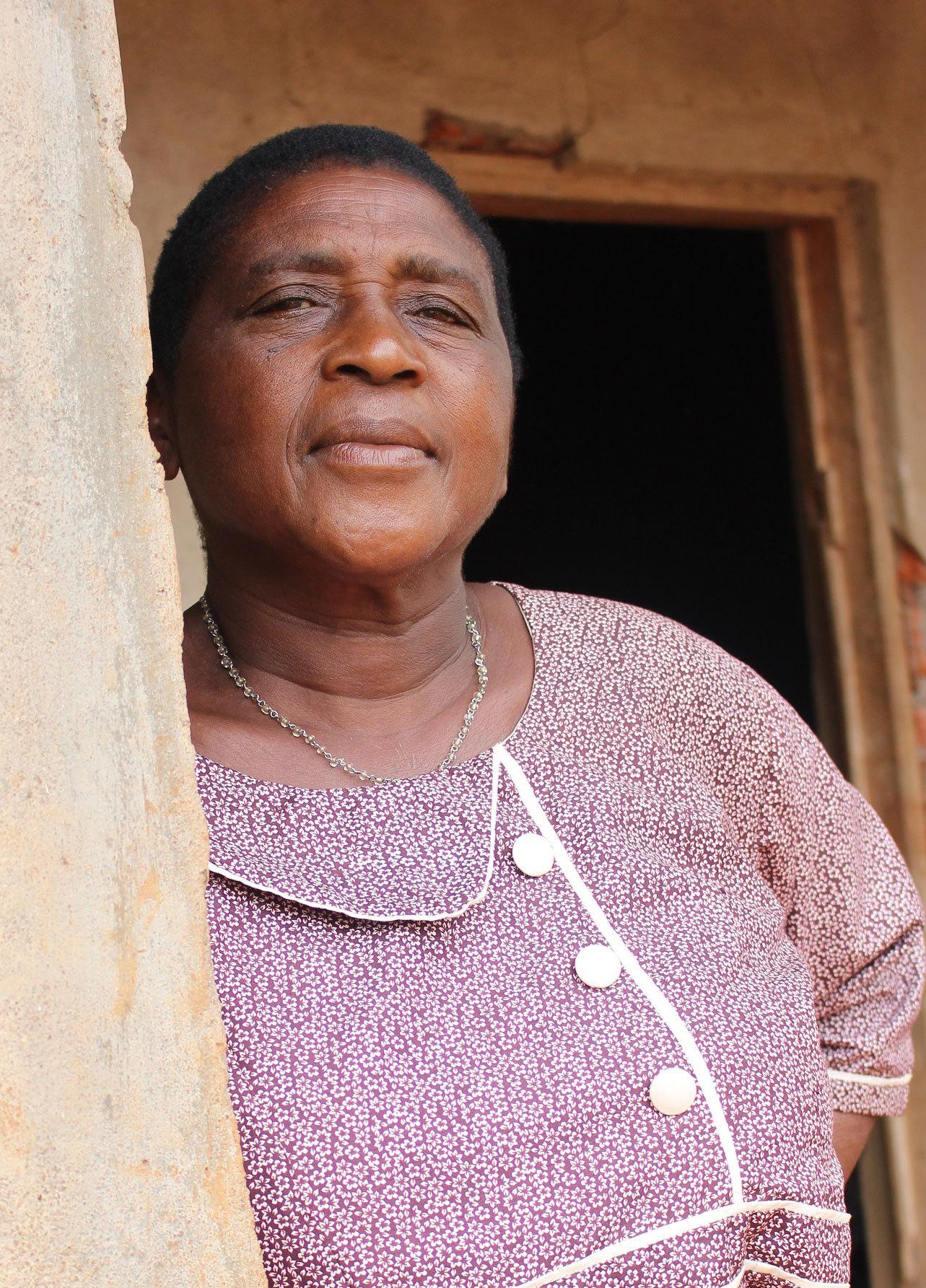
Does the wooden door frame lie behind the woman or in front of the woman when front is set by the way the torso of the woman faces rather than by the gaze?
behind

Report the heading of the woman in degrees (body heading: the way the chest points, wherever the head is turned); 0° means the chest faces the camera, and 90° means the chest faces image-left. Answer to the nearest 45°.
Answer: approximately 0°

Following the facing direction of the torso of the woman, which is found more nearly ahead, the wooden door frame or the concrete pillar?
the concrete pillar
